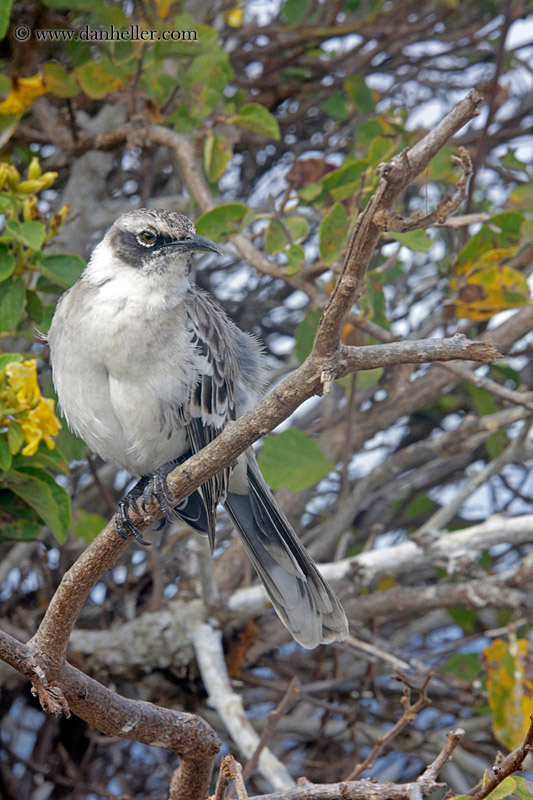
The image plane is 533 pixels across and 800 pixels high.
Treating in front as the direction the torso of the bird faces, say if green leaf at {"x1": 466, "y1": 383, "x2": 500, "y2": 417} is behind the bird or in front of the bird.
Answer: behind

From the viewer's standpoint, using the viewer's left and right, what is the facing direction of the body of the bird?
facing the viewer and to the left of the viewer
